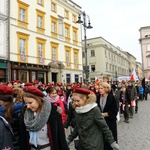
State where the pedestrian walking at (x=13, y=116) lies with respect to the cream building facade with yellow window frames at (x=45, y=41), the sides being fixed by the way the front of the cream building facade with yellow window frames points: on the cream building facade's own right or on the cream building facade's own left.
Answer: on the cream building facade's own right

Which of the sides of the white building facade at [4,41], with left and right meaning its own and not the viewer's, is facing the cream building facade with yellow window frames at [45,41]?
left

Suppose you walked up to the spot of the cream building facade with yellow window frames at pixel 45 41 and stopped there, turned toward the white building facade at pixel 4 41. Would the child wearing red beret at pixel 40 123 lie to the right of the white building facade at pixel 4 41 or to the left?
left

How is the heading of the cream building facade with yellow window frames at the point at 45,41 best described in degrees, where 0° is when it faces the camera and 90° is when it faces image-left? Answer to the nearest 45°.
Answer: approximately 315°

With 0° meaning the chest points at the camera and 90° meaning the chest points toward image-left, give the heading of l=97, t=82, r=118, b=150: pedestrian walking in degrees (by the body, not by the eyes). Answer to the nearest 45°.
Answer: approximately 45°

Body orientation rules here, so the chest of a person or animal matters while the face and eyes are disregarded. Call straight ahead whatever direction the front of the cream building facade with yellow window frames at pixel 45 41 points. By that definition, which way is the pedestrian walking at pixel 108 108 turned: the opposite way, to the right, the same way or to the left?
to the right

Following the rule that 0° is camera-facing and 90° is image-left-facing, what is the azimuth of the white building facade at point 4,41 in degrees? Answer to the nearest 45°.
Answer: approximately 315°

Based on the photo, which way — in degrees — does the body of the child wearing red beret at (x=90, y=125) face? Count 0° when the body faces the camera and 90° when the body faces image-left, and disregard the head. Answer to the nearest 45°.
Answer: approximately 45°

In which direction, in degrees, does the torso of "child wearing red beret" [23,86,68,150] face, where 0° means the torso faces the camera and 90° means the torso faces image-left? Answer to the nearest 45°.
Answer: approximately 45°

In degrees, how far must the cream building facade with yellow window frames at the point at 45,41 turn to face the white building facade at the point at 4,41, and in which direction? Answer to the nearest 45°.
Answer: approximately 90° to its right

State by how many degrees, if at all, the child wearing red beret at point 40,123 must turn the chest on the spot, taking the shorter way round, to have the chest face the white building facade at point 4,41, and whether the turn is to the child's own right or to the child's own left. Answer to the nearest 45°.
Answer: approximately 135° to the child's own right
